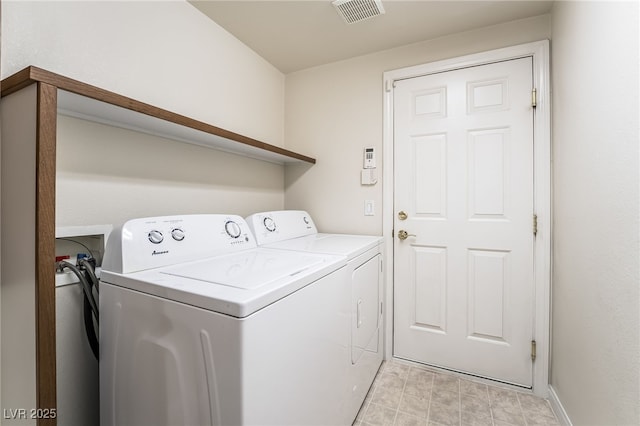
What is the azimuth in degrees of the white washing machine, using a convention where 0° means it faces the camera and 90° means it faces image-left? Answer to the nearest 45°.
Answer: approximately 315°

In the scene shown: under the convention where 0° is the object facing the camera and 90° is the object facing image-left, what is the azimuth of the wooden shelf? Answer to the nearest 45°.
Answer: approximately 315°

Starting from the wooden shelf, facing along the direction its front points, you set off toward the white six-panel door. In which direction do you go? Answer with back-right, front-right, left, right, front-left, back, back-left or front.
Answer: front-left

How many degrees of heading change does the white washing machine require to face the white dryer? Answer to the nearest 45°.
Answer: approximately 90° to its left
